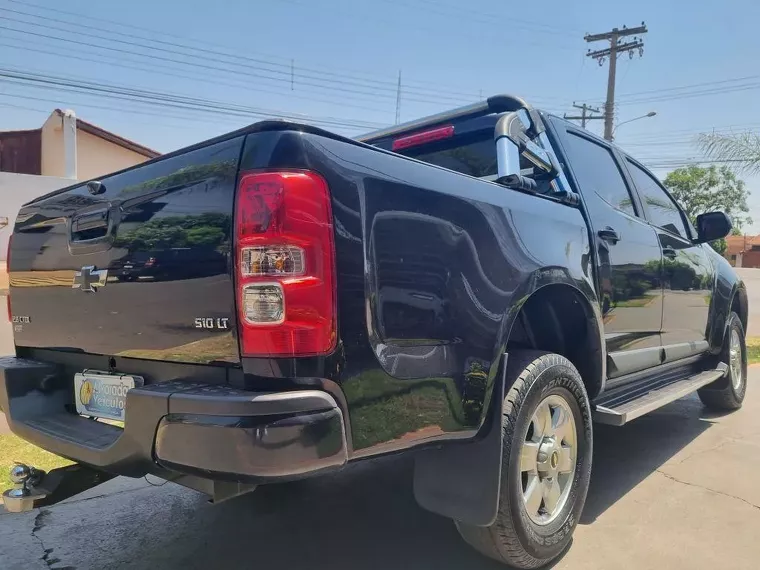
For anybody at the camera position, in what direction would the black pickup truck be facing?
facing away from the viewer and to the right of the viewer

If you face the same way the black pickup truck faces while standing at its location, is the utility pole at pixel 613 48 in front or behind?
in front
